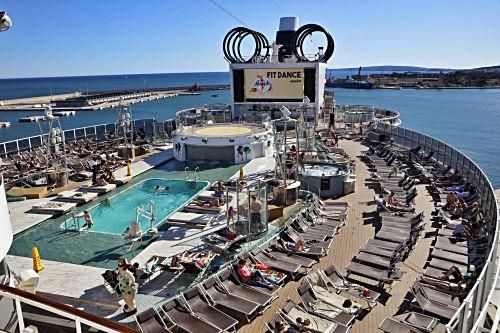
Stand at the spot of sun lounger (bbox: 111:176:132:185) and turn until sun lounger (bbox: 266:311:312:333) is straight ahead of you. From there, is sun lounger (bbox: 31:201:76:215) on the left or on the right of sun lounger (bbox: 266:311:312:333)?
right

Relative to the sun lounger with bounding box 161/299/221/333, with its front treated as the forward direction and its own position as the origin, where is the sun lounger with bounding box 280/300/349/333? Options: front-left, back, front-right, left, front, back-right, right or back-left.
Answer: front-left

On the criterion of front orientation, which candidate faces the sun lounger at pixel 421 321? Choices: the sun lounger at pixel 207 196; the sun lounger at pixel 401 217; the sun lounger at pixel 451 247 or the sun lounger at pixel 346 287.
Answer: the sun lounger at pixel 346 287

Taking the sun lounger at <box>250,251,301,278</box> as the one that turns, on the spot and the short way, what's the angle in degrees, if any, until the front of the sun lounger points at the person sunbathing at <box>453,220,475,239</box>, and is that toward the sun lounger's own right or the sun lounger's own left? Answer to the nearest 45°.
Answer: approximately 45° to the sun lounger's own left

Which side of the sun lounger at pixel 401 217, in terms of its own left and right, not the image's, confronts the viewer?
left

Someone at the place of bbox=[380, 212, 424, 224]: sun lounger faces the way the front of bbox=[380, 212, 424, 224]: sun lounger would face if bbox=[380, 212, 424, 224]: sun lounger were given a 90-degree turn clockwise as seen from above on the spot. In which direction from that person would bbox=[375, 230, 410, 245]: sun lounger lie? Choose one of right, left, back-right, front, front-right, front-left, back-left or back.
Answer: back

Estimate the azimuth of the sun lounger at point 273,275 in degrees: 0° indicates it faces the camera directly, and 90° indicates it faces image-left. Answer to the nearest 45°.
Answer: approximately 315°

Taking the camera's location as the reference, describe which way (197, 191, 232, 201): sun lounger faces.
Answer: facing to the left of the viewer
